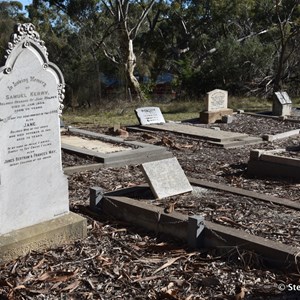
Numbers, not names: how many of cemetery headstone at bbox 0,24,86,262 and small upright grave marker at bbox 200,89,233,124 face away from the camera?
0

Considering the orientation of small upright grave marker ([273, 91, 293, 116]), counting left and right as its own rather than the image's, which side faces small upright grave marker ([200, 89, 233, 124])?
right

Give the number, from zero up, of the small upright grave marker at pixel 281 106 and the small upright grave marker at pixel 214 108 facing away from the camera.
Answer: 0

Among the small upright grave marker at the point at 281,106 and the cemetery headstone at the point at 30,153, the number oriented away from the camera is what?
0

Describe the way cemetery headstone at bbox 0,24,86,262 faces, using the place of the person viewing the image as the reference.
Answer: facing the viewer and to the right of the viewer

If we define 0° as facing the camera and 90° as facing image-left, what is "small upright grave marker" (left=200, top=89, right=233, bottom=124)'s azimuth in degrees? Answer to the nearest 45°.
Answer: approximately 315°

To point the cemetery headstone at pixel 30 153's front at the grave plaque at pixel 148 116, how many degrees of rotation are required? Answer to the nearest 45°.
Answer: approximately 135° to its left

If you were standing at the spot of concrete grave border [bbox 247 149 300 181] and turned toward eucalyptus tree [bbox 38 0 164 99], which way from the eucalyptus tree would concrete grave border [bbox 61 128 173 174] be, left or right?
left

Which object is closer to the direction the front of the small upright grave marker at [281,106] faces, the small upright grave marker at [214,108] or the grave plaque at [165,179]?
the grave plaque

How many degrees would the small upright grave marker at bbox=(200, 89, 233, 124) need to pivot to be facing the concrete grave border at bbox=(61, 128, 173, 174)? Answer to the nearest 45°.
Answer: approximately 45° to its right
